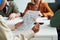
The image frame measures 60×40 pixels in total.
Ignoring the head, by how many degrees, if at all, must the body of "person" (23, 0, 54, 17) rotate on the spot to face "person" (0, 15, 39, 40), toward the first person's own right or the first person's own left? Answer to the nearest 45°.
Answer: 0° — they already face them

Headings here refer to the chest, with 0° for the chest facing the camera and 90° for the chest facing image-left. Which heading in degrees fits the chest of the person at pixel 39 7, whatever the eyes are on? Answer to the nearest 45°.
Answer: approximately 0°
